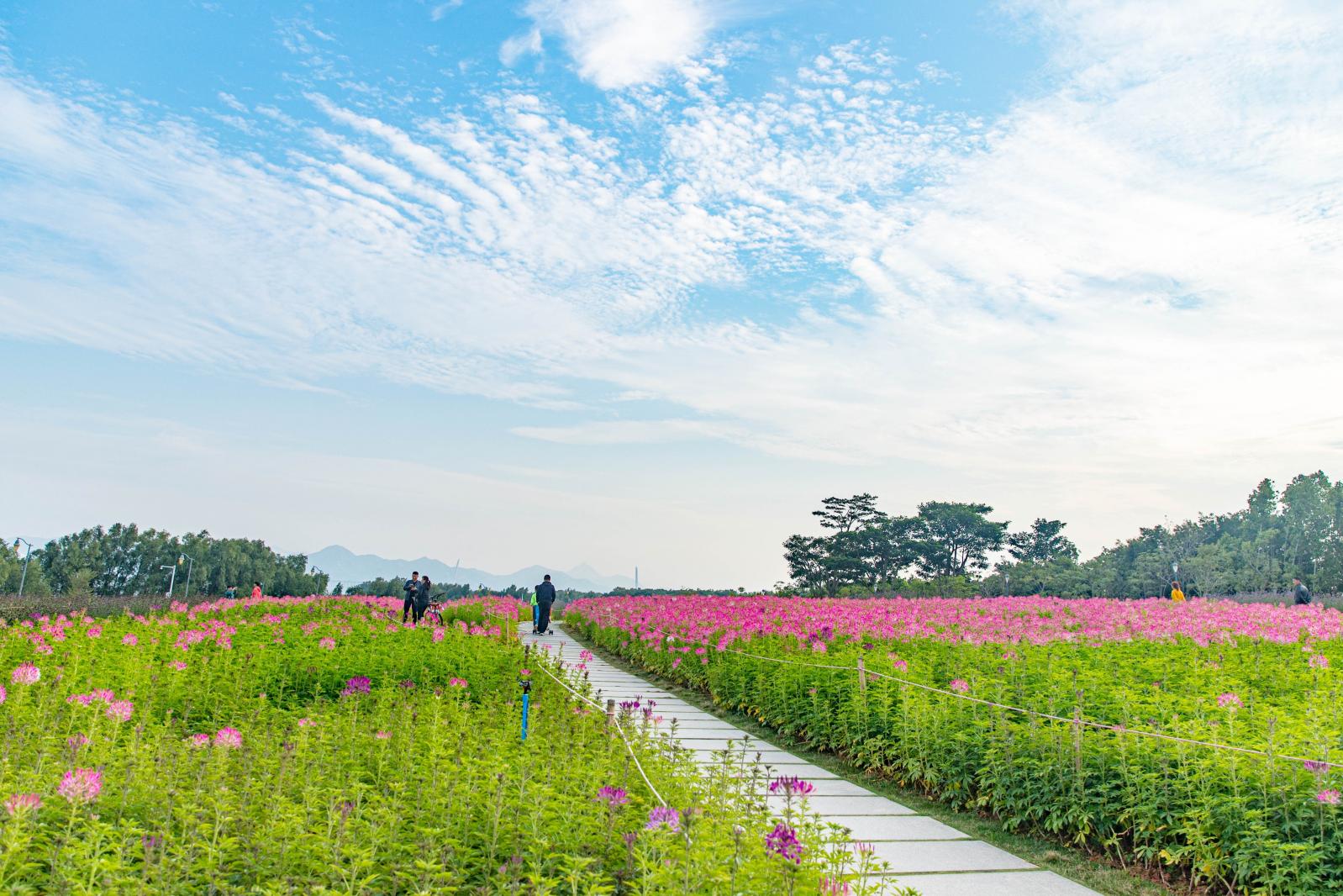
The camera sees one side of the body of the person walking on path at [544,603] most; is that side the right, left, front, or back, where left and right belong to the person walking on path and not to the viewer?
back

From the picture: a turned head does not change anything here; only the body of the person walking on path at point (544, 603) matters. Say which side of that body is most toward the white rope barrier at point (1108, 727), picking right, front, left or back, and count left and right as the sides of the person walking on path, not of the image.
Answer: back

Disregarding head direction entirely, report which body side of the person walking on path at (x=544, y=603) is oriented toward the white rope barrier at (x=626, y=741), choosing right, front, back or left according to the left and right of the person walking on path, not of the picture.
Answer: back

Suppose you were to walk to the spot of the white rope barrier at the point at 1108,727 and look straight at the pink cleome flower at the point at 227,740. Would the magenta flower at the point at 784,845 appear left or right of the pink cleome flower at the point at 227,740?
left
